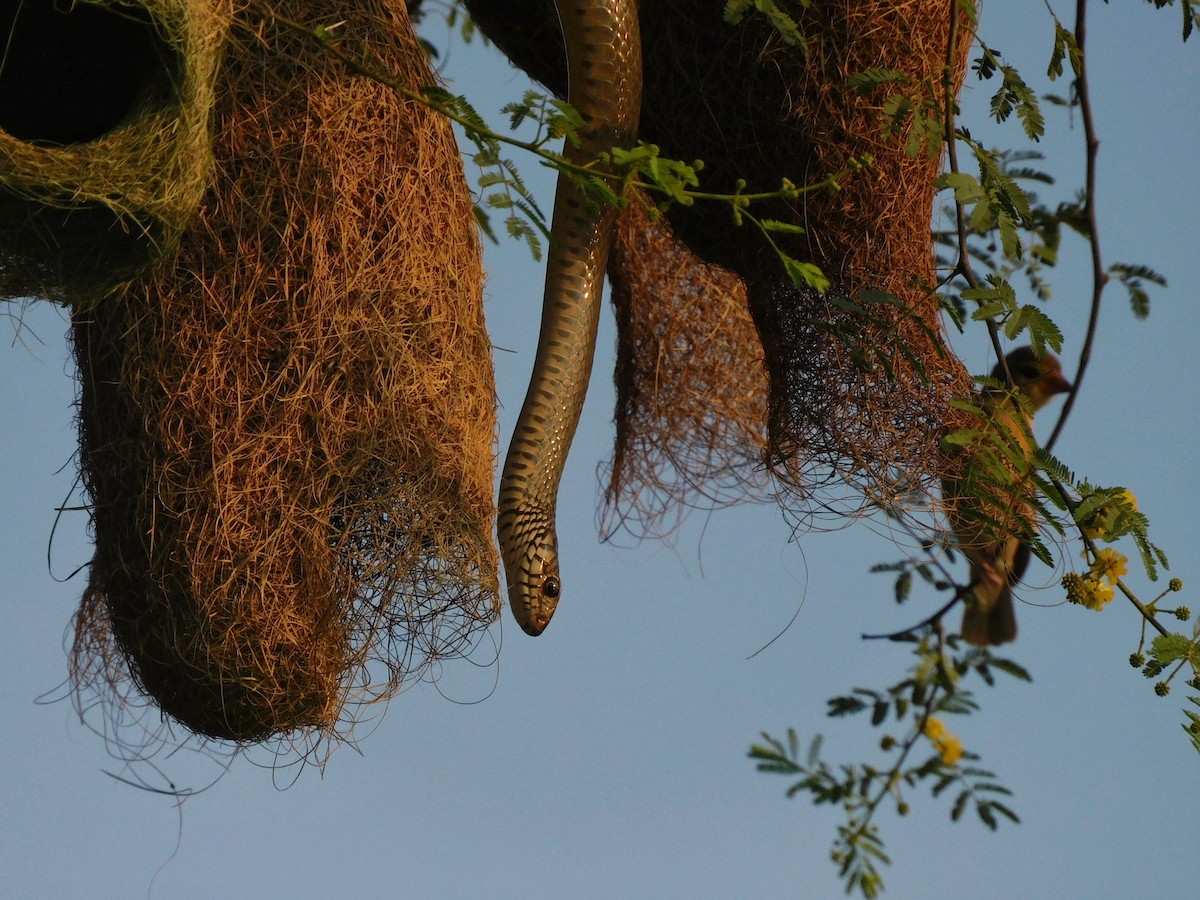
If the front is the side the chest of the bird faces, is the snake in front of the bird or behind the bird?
behind

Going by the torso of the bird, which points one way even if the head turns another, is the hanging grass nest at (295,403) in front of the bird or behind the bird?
behind

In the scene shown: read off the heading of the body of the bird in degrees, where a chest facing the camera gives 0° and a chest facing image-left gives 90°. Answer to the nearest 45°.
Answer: approximately 270°

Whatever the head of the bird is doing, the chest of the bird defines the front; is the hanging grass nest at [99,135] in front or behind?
behind
